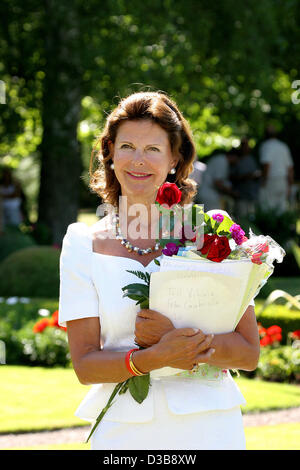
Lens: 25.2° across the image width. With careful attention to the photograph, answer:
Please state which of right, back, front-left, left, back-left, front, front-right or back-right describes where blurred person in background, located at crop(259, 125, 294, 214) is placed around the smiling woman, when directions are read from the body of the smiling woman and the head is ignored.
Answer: back

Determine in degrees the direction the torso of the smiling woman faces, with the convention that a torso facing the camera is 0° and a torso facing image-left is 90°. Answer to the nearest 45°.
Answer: approximately 0°

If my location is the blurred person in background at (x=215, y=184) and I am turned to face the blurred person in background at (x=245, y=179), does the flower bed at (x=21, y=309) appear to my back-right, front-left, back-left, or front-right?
back-right
